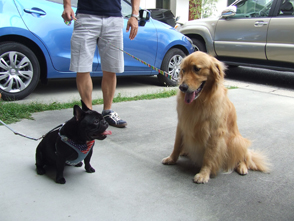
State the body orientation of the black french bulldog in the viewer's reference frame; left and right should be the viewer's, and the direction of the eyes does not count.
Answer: facing the viewer and to the right of the viewer

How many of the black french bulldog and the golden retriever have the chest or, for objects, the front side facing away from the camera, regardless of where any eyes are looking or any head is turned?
0

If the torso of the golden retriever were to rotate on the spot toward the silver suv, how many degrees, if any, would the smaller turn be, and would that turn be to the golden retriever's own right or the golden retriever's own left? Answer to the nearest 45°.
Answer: approximately 135° to the golden retriever's own right

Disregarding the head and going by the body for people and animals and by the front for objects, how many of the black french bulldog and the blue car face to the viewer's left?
0

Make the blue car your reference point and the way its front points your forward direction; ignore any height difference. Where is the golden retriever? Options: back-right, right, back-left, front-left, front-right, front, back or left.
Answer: right

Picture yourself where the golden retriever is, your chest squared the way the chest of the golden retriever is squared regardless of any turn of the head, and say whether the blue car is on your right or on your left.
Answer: on your right

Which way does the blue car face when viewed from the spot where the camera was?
facing away from the viewer and to the right of the viewer

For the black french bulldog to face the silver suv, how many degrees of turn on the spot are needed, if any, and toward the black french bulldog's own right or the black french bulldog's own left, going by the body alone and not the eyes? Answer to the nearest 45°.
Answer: approximately 90° to the black french bulldog's own left

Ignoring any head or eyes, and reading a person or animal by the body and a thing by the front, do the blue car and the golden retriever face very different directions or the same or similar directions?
very different directions

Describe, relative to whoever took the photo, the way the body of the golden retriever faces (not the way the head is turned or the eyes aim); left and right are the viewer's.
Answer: facing the viewer and to the left of the viewer

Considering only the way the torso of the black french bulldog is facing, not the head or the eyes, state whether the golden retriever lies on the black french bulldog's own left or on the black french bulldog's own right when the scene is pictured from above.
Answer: on the black french bulldog's own left

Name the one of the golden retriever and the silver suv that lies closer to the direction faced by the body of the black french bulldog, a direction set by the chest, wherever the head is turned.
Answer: the golden retriever
